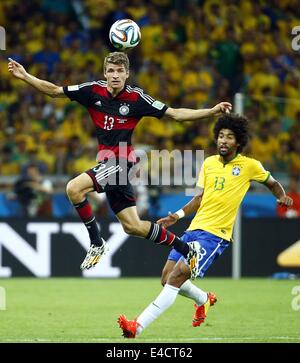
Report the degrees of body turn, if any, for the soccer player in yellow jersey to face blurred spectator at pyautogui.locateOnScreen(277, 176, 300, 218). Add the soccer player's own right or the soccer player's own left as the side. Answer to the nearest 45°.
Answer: approximately 135° to the soccer player's own right

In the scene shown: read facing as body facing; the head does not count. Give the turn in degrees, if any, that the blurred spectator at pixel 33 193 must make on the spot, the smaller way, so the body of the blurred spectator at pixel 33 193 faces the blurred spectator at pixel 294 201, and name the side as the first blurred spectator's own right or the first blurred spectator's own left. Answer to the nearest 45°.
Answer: approximately 45° to the first blurred spectator's own left

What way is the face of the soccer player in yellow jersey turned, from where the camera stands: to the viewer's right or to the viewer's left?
to the viewer's left

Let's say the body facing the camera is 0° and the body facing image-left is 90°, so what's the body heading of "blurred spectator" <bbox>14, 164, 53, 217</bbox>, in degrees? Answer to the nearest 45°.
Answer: approximately 315°

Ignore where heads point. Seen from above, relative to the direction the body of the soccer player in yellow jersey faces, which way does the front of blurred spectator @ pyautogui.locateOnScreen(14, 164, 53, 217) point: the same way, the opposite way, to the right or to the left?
to the left

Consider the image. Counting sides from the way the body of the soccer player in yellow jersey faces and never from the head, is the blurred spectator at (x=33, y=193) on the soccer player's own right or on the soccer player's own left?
on the soccer player's own right
